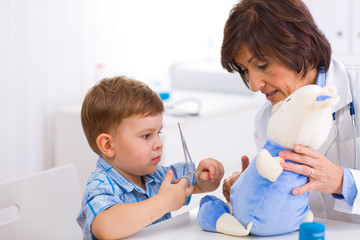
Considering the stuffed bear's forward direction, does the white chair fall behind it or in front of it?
in front

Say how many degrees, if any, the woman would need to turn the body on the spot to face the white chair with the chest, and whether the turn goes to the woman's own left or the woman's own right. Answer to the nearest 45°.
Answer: approximately 45° to the woman's own right

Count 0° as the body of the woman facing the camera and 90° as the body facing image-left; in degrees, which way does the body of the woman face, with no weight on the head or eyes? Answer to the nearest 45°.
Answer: approximately 45°

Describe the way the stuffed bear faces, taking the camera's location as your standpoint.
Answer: facing to the left of the viewer

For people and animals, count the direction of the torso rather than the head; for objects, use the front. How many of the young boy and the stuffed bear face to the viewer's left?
1

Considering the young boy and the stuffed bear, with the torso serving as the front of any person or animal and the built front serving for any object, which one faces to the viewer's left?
the stuffed bear
